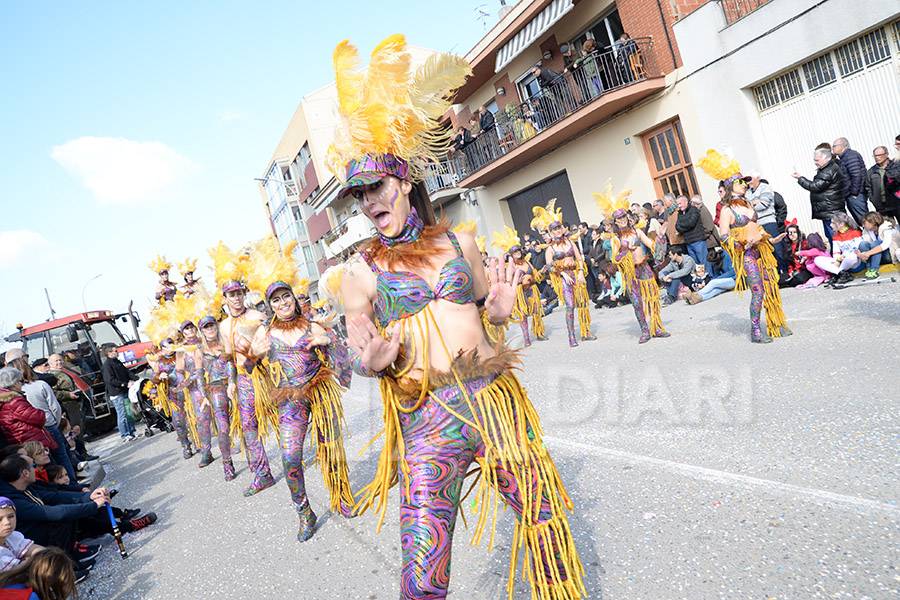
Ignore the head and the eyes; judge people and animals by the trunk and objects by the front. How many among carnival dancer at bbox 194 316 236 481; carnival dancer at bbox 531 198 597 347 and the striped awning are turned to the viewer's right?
0

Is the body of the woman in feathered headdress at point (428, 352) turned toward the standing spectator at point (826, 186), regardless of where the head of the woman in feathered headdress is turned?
no

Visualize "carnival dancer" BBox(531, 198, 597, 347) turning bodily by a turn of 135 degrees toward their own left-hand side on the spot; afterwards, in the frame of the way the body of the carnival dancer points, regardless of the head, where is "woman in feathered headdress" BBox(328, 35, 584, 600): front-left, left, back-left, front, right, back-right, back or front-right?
back-right

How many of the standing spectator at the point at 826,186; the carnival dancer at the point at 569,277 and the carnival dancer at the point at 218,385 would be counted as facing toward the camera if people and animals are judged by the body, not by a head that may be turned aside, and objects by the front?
2

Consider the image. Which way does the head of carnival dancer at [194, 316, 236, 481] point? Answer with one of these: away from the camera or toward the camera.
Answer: toward the camera

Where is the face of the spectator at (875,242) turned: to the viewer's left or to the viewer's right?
to the viewer's left

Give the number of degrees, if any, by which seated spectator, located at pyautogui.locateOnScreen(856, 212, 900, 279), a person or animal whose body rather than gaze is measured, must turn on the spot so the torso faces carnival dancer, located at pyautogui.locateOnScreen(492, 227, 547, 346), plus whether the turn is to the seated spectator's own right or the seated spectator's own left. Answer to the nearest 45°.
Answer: approximately 45° to the seated spectator's own right

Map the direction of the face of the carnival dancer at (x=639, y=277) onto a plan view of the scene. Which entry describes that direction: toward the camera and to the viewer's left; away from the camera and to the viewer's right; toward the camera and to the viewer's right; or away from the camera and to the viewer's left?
toward the camera and to the viewer's left

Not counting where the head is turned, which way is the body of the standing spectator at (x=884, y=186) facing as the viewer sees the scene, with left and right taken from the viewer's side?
facing the viewer and to the left of the viewer

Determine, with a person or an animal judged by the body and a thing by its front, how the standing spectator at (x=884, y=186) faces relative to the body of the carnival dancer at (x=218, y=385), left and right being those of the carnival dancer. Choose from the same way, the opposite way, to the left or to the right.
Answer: to the right

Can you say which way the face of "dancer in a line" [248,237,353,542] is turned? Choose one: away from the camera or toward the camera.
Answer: toward the camera

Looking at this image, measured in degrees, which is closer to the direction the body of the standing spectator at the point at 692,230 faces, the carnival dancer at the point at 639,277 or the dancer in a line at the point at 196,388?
the dancer in a line

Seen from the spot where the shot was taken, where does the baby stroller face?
facing to the right of the viewer

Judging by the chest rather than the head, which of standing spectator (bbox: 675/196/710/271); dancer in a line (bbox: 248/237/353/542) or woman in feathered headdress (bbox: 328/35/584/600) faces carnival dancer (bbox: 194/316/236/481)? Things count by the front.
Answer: the standing spectator

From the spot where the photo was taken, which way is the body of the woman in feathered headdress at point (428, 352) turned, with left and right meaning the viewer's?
facing the viewer

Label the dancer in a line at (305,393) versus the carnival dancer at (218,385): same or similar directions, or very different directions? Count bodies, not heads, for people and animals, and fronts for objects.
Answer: same or similar directions

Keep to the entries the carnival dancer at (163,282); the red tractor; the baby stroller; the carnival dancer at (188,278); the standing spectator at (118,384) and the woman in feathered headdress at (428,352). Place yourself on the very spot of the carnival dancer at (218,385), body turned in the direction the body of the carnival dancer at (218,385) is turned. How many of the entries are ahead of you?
1

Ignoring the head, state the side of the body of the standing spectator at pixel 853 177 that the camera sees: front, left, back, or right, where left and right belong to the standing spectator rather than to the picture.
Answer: left

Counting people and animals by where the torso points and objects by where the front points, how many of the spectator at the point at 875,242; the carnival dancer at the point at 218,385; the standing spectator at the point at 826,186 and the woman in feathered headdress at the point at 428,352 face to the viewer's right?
0

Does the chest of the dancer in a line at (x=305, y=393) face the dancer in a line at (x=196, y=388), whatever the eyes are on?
no
